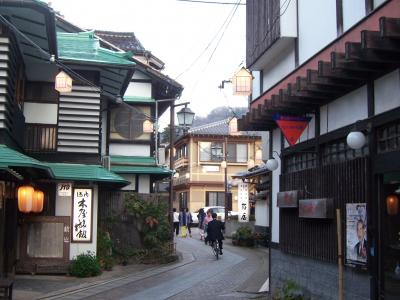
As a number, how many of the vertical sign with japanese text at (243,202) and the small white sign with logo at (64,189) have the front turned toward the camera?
2

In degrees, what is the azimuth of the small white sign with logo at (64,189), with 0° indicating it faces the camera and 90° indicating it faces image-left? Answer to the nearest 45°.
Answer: approximately 0°

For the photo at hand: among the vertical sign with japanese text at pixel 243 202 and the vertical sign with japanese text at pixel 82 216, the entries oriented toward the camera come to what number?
2

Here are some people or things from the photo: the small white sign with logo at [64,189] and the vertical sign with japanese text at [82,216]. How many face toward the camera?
2

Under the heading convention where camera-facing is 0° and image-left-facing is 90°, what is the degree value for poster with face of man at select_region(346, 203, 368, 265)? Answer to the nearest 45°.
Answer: approximately 45°

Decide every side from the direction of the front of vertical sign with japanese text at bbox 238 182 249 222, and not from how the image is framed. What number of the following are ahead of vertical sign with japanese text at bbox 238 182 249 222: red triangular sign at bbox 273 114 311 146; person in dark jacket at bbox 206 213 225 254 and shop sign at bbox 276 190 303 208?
3
